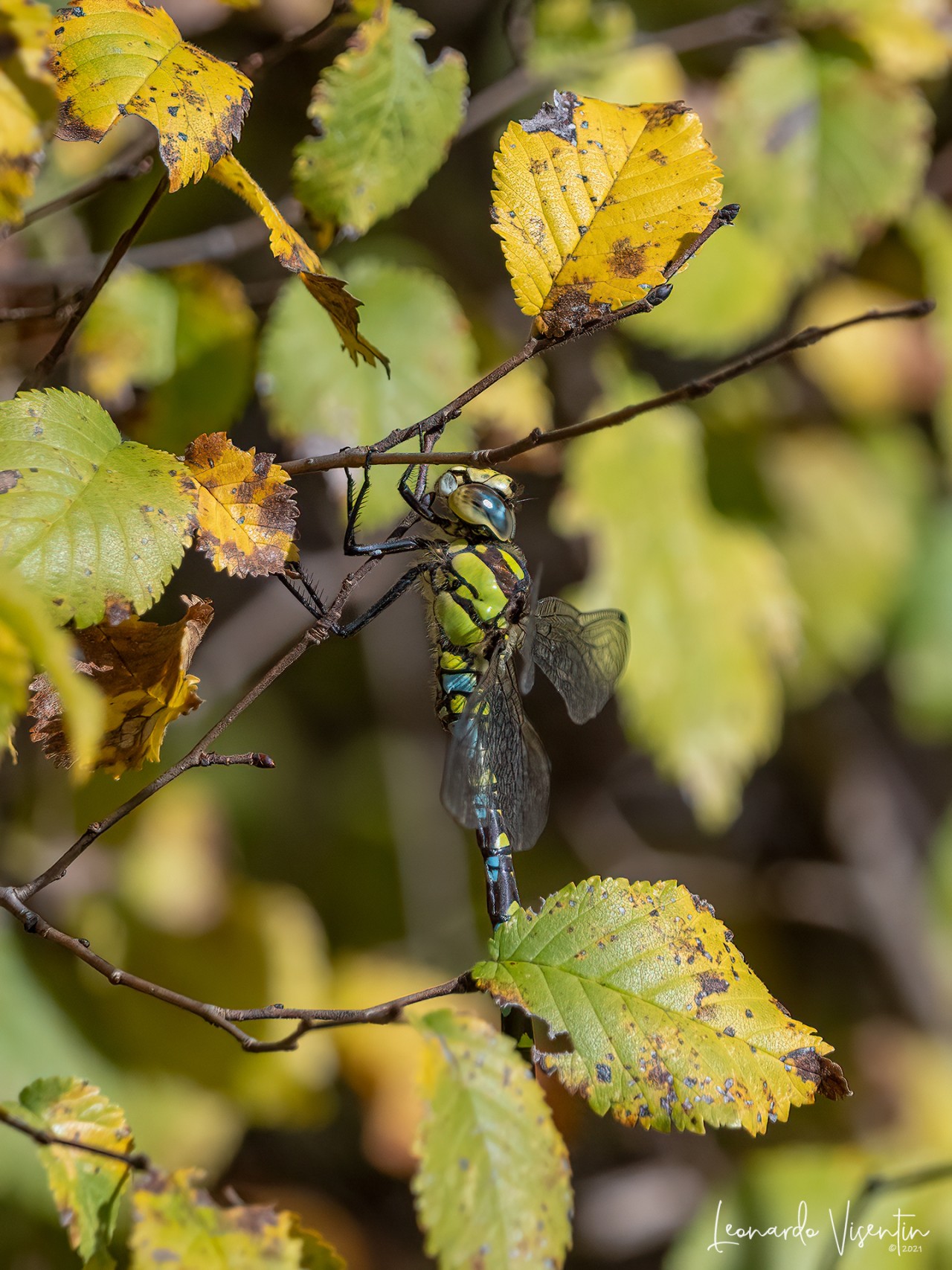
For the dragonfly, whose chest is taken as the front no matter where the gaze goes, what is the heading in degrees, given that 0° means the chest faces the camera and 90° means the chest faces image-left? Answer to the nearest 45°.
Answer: approximately 90°
